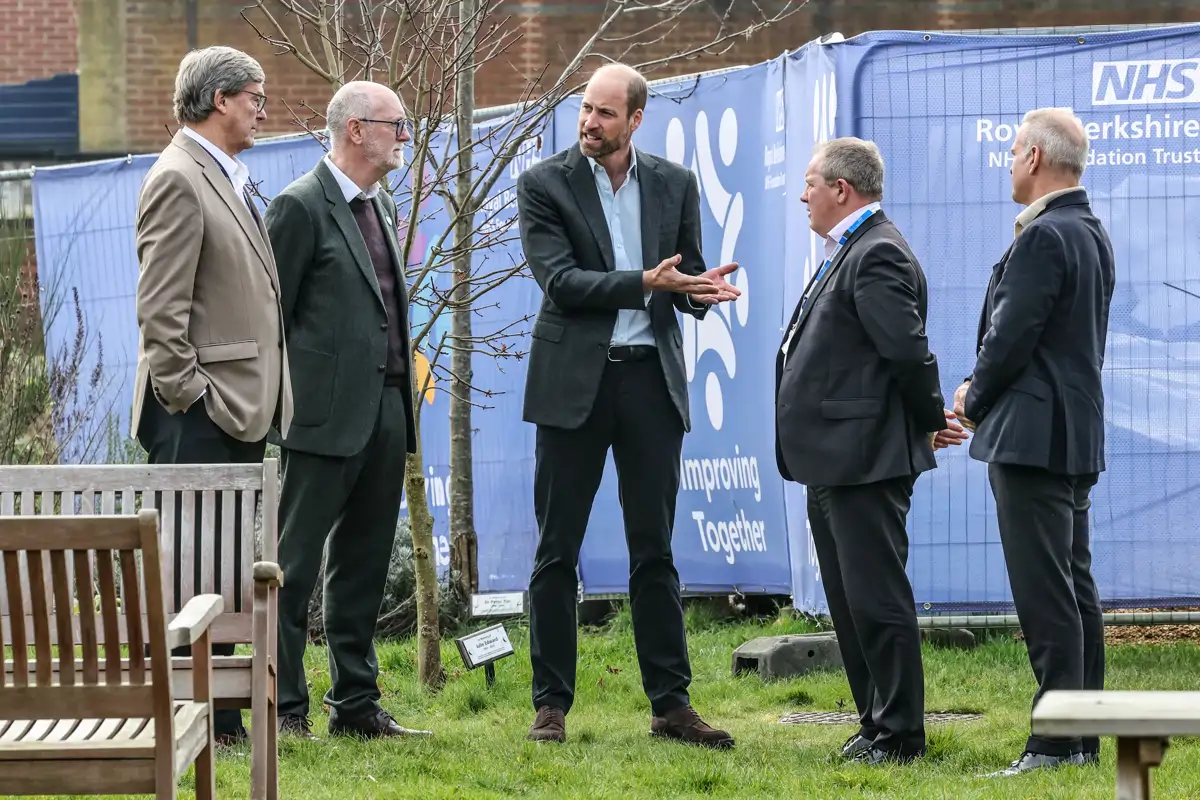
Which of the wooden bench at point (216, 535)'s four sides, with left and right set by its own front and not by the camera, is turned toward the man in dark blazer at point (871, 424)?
left

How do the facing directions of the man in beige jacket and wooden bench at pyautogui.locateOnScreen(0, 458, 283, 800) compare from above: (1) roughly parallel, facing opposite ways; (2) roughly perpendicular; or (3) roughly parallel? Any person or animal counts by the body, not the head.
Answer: roughly perpendicular

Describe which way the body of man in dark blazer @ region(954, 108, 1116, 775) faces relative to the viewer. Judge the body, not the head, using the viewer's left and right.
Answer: facing away from the viewer and to the left of the viewer

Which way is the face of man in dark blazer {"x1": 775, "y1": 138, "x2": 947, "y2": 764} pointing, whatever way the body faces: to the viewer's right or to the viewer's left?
to the viewer's left

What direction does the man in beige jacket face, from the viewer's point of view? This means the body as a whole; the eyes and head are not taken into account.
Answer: to the viewer's right

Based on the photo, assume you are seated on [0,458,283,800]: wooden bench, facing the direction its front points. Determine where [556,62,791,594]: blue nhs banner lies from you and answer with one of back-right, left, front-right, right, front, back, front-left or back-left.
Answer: back-left

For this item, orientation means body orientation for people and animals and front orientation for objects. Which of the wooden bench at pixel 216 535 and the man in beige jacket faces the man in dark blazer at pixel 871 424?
the man in beige jacket

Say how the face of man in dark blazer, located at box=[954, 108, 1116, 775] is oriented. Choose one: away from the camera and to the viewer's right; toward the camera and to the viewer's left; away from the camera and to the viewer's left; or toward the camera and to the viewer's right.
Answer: away from the camera and to the viewer's left

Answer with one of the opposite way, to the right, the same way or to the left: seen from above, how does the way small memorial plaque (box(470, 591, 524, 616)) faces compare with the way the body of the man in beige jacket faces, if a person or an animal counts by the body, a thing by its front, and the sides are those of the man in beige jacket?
to the right

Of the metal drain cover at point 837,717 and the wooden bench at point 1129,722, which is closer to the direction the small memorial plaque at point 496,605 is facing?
the wooden bench
